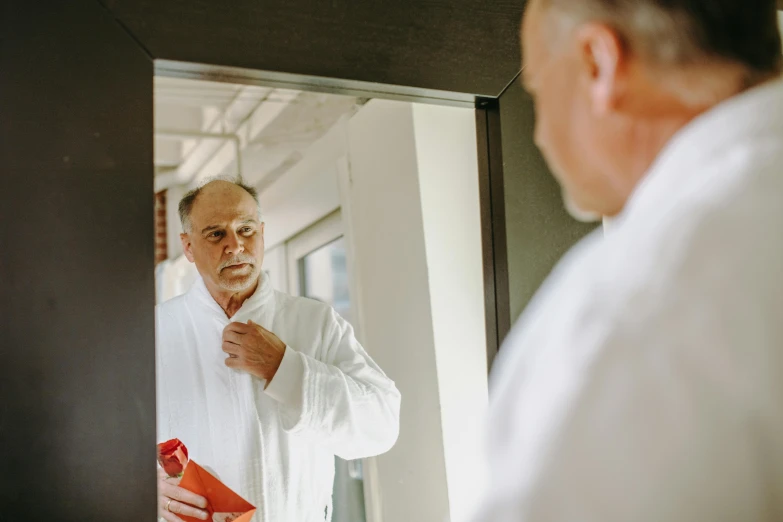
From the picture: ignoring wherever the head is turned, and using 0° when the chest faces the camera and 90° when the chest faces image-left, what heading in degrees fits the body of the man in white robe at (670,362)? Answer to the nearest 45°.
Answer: approximately 135°

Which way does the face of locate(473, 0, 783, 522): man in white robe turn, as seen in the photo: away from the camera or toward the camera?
away from the camera

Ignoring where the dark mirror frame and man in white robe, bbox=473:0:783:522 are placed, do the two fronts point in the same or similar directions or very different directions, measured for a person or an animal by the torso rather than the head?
very different directions
